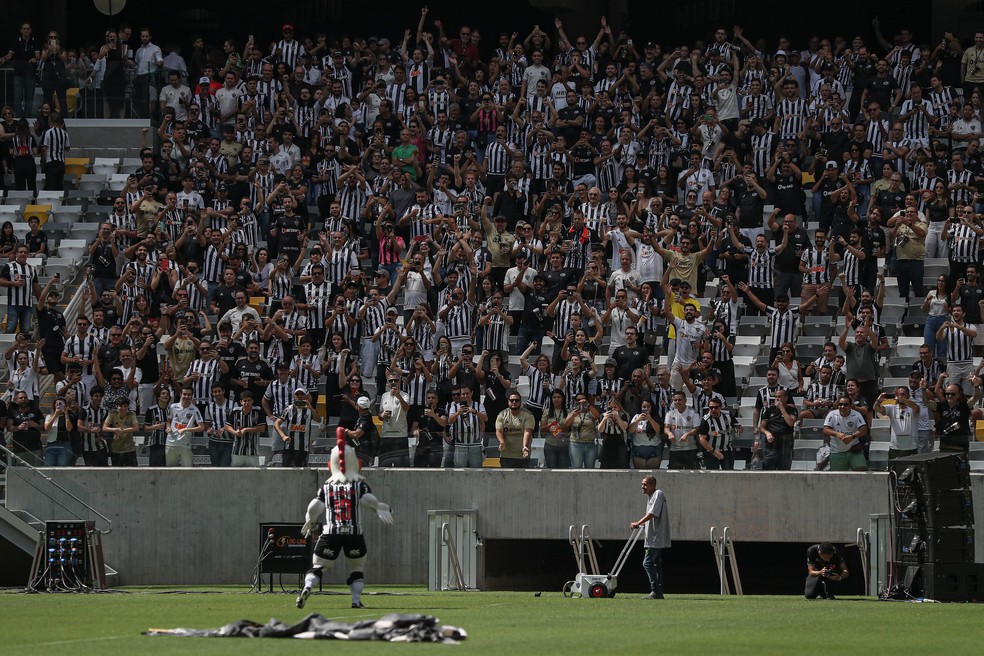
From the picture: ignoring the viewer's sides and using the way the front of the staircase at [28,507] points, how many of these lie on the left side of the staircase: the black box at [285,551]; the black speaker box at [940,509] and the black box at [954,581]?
0

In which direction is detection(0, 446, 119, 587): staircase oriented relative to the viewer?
to the viewer's right

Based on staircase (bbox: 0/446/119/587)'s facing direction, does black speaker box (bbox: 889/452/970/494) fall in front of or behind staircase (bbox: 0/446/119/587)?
in front

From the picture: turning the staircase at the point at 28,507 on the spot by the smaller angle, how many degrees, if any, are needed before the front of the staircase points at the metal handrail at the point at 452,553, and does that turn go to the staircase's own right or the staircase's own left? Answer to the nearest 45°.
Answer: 0° — it already faces it

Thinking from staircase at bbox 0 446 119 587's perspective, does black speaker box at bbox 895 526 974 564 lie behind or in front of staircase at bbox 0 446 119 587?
in front

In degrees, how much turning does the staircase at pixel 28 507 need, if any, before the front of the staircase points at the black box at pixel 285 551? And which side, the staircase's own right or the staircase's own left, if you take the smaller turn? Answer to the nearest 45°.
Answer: approximately 45° to the staircase's own right
